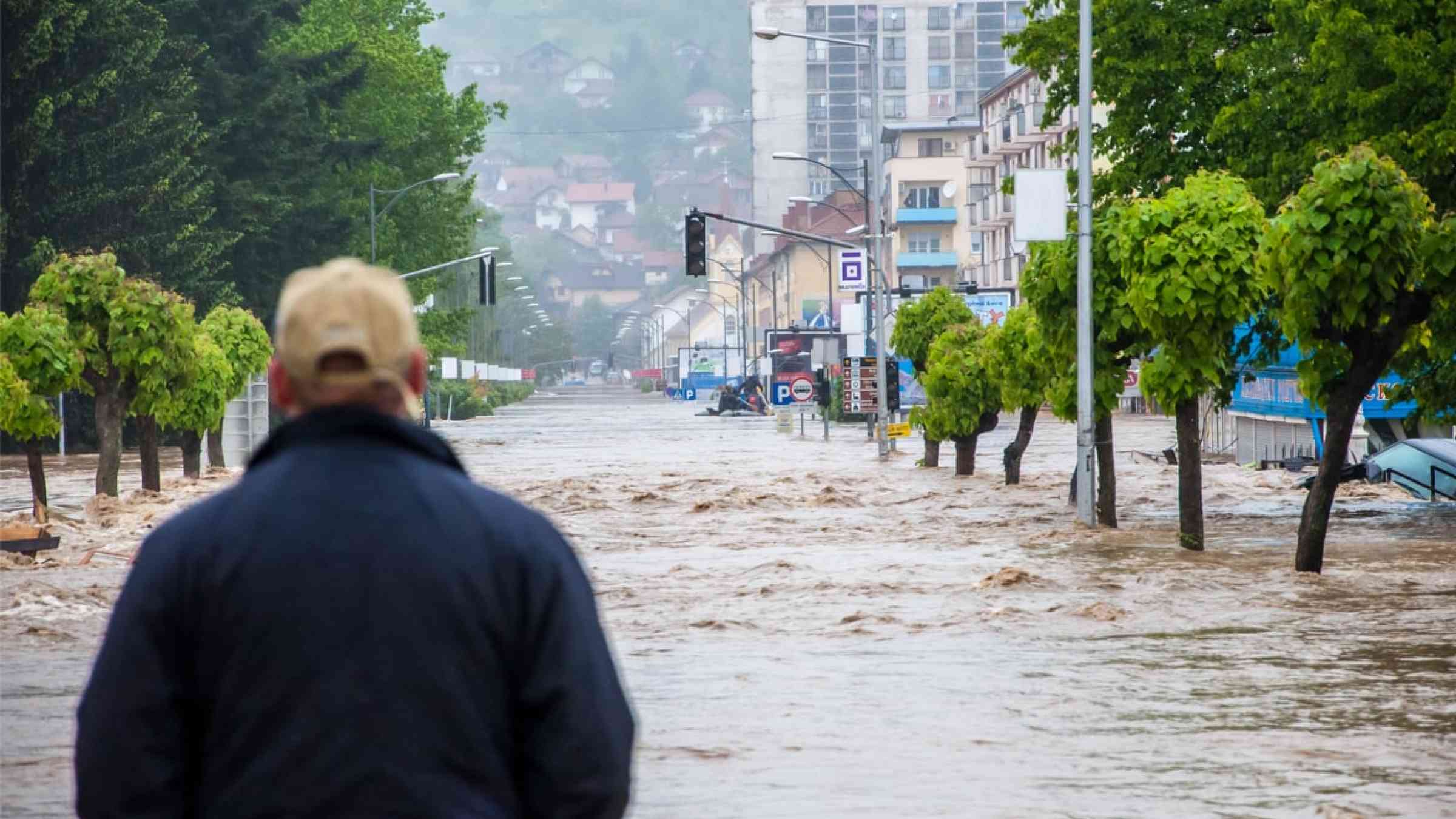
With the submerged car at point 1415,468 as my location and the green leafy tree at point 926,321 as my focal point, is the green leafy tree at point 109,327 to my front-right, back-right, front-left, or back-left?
front-left

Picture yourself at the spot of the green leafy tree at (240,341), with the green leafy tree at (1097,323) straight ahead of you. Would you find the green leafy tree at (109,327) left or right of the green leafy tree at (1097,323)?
right

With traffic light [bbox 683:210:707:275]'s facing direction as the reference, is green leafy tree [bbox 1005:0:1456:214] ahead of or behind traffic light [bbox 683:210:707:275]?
ahead

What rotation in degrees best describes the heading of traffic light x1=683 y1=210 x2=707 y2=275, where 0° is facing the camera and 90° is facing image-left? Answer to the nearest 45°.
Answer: approximately 0°

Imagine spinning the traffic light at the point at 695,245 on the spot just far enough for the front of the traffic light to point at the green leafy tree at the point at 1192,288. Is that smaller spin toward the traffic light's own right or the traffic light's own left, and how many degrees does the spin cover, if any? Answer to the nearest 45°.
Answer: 0° — it already faces it

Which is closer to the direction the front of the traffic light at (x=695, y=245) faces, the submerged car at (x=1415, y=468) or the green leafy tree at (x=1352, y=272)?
the green leafy tree

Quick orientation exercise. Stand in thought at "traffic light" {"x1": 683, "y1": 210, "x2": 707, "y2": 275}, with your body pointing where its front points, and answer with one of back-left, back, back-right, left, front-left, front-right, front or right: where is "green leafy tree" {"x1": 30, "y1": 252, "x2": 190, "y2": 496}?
front-right

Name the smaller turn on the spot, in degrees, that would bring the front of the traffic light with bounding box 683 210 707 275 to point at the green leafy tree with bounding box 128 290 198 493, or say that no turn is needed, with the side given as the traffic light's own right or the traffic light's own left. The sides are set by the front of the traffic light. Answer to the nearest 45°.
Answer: approximately 45° to the traffic light's own right

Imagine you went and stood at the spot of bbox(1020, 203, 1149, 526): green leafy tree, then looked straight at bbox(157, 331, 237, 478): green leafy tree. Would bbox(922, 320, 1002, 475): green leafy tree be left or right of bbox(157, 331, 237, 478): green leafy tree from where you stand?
right

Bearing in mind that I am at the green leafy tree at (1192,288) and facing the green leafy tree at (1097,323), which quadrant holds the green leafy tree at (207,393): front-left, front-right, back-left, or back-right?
front-left

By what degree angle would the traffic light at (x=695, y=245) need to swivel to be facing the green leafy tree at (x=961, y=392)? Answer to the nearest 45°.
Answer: approximately 45° to its left

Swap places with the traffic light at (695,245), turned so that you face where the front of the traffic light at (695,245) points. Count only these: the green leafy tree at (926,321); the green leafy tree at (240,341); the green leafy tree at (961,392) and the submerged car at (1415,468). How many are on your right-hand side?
1

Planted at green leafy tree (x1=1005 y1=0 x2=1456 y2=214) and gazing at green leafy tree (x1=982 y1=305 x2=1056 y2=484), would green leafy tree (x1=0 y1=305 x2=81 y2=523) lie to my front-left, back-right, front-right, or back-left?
front-left
